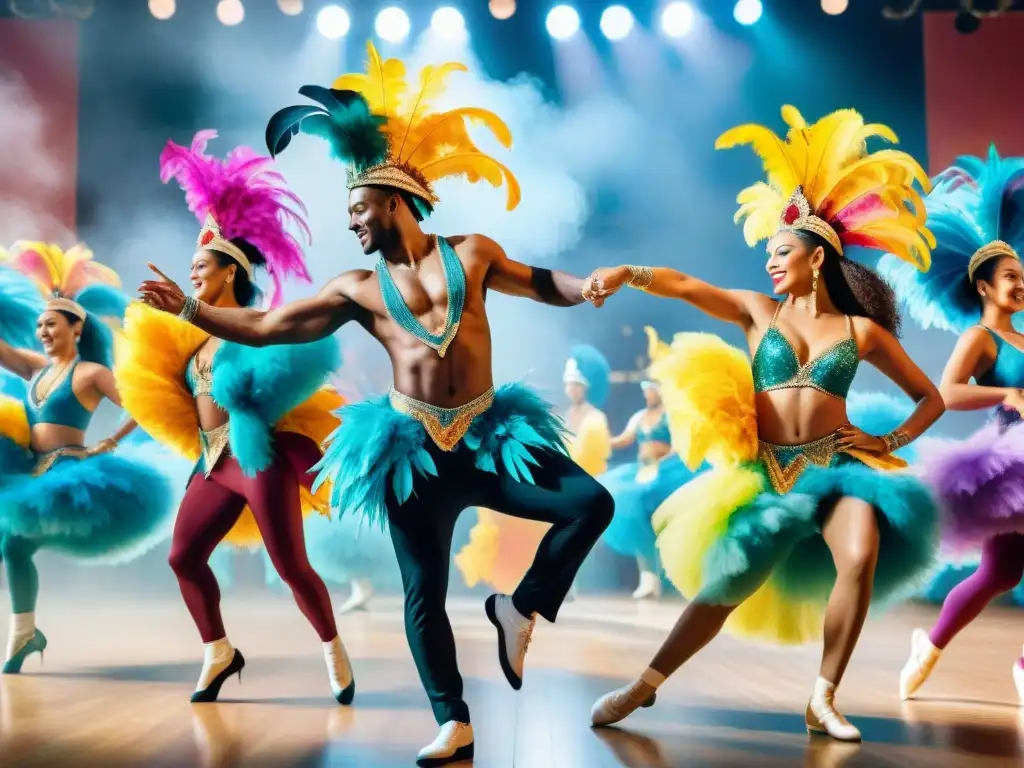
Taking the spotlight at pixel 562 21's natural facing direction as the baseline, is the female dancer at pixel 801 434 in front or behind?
in front

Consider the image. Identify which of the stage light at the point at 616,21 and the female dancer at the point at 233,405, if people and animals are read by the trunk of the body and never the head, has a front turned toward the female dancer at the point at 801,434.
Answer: the stage light

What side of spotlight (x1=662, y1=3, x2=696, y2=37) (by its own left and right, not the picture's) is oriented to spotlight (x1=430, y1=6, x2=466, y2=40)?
right

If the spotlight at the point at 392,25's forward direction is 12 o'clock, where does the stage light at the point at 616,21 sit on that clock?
The stage light is roughly at 9 o'clock from the spotlight.

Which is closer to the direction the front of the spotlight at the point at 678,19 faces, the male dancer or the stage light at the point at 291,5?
the male dancer

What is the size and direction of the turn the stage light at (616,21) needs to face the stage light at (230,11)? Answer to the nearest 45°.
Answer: approximately 90° to its right

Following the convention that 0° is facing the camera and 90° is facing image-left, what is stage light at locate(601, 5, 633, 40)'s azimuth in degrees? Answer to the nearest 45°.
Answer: approximately 0°

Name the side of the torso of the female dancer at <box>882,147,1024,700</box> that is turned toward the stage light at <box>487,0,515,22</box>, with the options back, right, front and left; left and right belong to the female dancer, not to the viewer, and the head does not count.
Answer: back

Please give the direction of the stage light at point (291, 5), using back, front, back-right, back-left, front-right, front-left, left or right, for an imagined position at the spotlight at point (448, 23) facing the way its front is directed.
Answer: right

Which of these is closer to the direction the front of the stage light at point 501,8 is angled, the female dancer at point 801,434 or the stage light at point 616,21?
the female dancer

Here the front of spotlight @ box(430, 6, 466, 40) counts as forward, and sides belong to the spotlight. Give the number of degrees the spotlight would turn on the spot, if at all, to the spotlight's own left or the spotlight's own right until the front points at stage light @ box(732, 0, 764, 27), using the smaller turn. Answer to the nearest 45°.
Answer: approximately 90° to the spotlight's own left
